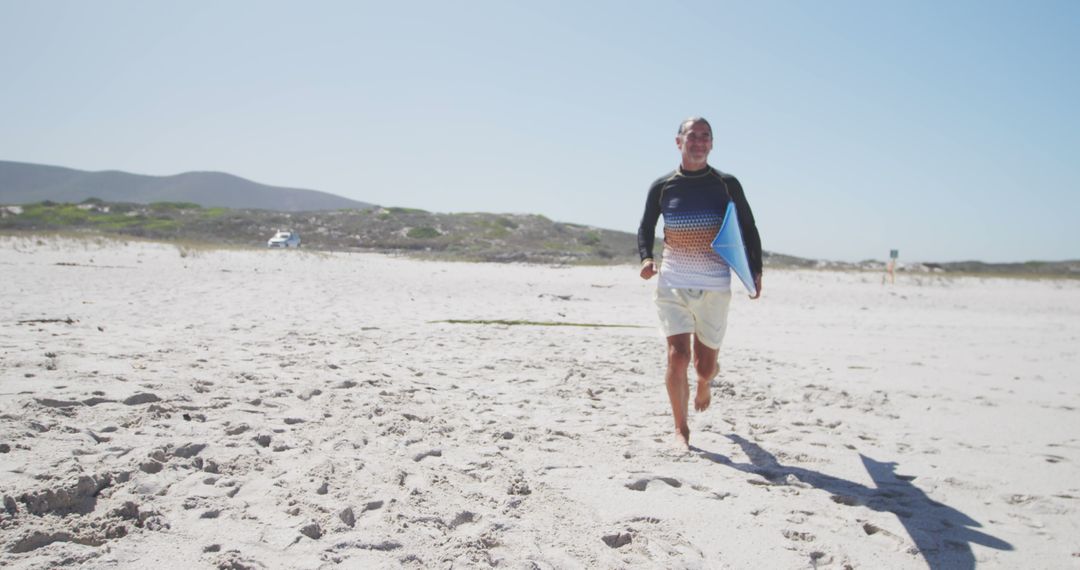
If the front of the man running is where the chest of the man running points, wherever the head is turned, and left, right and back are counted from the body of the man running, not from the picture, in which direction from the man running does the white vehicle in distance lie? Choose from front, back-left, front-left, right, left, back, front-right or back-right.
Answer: back-right

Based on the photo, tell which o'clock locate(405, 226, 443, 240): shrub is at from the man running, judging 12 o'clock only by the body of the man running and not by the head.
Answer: The shrub is roughly at 5 o'clock from the man running.

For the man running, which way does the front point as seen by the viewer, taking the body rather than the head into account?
toward the camera

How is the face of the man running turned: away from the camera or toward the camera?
toward the camera
